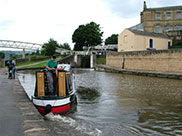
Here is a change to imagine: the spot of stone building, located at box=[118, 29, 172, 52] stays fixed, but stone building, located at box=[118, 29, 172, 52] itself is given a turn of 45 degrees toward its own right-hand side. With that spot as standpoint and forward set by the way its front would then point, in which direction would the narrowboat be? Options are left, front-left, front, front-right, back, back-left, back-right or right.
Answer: front

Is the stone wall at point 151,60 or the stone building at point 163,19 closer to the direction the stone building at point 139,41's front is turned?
the stone wall

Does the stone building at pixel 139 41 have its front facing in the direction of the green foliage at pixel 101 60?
no

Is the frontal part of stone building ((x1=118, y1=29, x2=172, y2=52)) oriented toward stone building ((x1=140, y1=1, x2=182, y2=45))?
no
